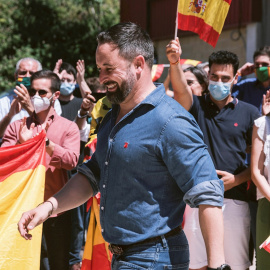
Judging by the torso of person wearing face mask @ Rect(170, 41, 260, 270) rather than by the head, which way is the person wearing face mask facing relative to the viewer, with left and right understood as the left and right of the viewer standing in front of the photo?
facing the viewer

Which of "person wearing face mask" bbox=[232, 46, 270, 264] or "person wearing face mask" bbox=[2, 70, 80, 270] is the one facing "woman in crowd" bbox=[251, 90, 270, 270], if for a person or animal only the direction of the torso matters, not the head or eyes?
"person wearing face mask" bbox=[232, 46, 270, 264]

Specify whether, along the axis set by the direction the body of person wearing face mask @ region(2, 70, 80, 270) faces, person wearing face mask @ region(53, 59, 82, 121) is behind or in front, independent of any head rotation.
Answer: behind

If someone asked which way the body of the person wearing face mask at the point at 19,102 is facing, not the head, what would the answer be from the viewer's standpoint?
toward the camera

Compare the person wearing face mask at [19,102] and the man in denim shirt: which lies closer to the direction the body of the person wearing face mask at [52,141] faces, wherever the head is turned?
the man in denim shirt

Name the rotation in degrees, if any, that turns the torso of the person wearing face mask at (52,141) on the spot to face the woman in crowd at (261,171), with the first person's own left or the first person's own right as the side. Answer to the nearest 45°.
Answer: approximately 90° to the first person's own left

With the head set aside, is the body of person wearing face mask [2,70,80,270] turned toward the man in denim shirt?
no

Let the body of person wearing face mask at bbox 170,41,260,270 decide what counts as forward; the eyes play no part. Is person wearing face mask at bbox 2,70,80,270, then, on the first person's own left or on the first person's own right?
on the first person's own right

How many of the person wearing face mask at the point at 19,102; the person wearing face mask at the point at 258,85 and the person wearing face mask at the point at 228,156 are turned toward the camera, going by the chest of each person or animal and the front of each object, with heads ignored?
3

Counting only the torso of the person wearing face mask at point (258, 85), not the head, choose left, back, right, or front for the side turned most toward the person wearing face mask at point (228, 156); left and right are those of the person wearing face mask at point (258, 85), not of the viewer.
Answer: front

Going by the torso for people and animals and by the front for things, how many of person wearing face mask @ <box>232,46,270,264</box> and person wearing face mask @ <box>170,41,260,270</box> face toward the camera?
2

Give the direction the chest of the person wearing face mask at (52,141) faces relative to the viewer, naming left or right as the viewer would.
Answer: facing the viewer and to the left of the viewer

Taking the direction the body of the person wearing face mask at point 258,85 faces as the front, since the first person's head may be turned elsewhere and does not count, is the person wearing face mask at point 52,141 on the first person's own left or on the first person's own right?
on the first person's own right

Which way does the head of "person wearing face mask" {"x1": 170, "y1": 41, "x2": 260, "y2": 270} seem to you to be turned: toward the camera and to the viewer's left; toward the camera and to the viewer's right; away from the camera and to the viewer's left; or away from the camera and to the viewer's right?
toward the camera and to the viewer's left

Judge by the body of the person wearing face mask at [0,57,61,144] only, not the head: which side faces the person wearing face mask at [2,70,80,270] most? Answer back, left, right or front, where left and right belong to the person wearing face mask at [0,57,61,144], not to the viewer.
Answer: front

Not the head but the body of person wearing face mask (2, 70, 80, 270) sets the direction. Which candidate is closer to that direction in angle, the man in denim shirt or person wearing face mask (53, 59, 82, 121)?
the man in denim shirt

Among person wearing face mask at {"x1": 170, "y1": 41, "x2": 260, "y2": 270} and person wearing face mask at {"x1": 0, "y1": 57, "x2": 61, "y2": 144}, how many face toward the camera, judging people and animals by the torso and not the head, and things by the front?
2
